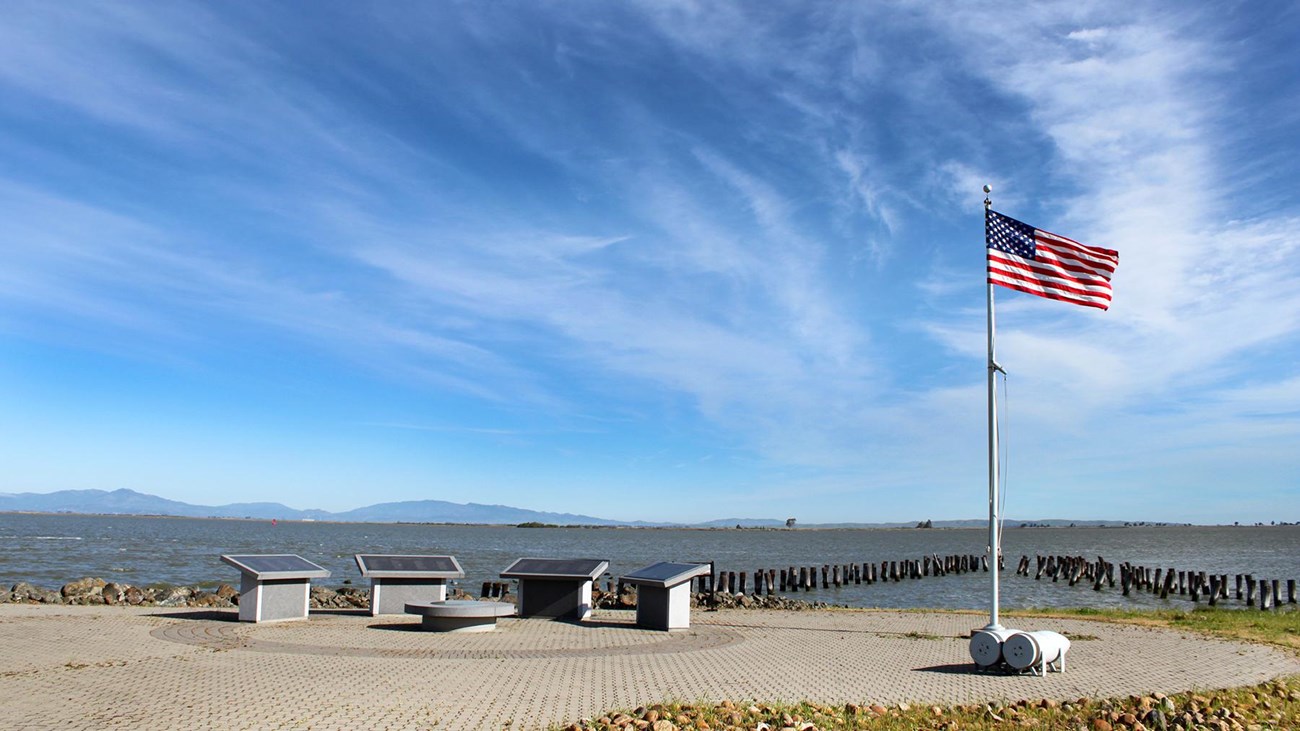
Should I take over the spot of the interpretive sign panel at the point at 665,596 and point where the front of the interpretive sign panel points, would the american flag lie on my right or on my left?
on my left

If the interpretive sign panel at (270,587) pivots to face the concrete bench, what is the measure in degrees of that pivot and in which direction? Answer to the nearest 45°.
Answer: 0° — it already faces it

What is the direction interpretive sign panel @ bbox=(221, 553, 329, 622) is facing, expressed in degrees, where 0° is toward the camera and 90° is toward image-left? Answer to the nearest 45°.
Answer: approximately 315°

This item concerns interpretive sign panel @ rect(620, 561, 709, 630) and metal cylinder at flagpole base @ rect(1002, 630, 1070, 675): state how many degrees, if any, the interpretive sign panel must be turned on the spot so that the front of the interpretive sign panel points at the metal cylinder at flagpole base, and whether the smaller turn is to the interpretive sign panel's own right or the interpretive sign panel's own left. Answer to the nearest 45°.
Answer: approximately 90° to the interpretive sign panel's own left

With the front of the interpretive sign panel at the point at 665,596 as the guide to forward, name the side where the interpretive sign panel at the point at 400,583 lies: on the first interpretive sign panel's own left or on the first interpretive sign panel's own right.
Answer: on the first interpretive sign panel's own right

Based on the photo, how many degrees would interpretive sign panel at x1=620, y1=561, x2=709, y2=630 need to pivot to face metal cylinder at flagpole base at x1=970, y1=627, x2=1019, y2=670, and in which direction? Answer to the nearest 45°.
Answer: approximately 90° to its left

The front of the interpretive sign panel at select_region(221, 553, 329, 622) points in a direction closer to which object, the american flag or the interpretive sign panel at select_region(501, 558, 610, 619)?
the american flag

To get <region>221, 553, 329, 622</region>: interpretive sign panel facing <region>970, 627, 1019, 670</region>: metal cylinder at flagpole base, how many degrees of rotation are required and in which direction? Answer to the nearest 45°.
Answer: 0° — it already faces it

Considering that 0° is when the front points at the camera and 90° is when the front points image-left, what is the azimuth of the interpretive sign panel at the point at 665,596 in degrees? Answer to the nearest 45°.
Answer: approximately 45°

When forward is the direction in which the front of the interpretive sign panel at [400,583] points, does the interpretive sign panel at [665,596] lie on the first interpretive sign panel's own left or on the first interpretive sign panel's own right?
on the first interpretive sign panel's own left

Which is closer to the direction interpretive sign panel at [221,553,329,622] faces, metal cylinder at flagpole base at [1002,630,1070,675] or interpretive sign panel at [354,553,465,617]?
the metal cylinder at flagpole base
